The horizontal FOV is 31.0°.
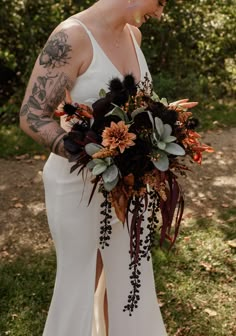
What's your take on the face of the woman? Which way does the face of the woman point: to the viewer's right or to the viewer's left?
to the viewer's right
